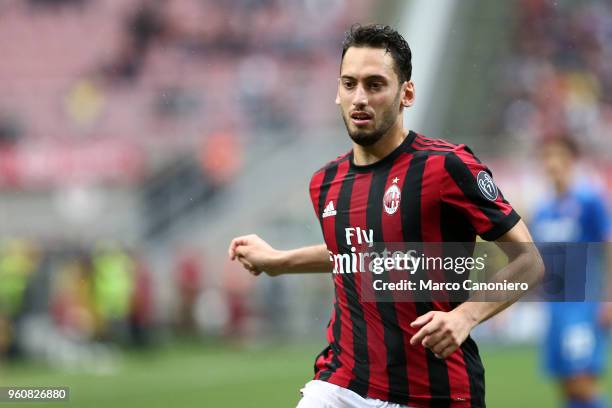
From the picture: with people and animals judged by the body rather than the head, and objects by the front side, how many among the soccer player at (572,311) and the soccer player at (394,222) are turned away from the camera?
0

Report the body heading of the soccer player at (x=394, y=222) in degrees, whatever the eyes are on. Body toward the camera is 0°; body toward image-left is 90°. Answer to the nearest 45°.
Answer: approximately 45°

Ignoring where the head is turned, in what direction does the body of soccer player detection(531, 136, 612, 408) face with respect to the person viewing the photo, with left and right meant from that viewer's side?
facing the viewer and to the left of the viewer

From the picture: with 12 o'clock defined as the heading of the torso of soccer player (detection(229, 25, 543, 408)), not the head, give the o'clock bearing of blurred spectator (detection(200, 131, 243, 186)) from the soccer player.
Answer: The blurred spectator is roughly at 4 o'clock from the soccer player.

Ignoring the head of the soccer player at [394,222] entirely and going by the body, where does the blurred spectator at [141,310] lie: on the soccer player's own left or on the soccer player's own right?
on the soccer player's own right

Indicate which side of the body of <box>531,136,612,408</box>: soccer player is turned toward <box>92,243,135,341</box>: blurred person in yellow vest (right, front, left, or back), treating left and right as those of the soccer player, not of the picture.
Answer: right
